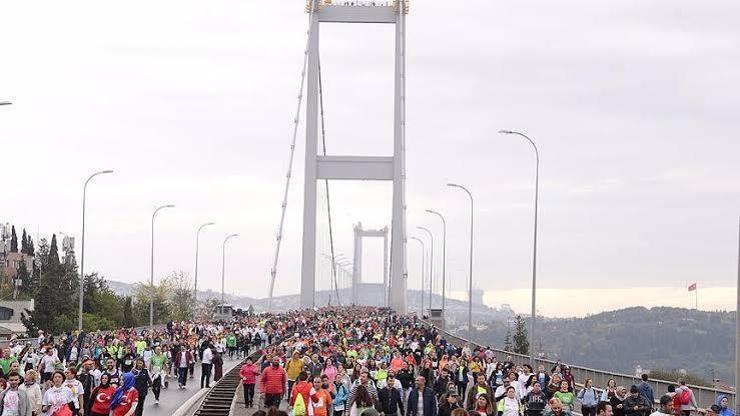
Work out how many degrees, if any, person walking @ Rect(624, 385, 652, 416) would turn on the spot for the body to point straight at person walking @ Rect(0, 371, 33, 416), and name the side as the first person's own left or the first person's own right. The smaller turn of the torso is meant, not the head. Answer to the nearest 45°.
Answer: approximately 45° to the first person's own right

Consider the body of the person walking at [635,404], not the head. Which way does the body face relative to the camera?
toward the camera

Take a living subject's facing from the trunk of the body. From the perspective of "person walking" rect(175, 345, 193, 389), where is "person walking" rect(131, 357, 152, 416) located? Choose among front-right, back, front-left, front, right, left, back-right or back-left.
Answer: front

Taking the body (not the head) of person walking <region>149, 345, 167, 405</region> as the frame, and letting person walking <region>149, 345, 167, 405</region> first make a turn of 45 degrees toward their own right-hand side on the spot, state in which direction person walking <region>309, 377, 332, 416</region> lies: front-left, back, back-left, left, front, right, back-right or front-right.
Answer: front-left

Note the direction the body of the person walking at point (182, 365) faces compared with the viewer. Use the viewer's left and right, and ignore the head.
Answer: facing the viewer

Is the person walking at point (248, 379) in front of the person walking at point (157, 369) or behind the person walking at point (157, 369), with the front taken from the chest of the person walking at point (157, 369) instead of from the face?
in front

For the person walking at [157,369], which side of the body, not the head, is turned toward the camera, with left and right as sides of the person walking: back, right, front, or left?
front

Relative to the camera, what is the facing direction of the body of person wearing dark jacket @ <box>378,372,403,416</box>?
toward the camera
